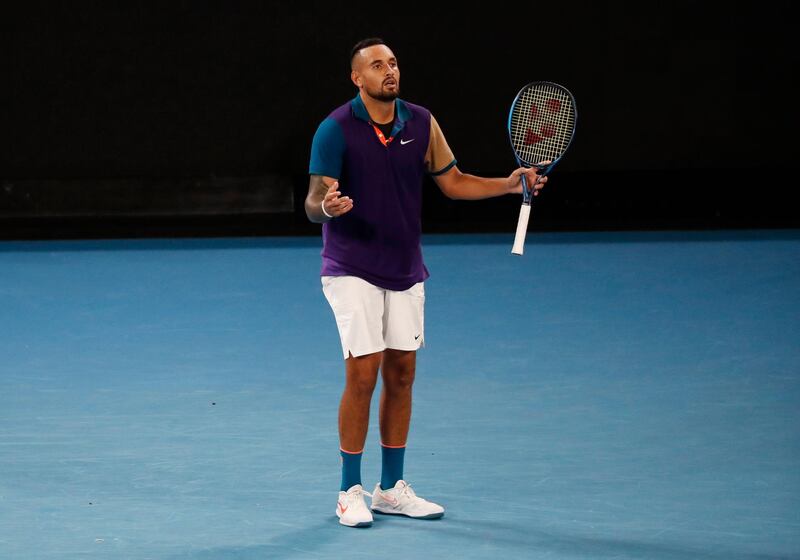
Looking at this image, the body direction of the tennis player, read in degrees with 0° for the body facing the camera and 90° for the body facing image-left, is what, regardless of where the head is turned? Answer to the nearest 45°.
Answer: approximately 315°

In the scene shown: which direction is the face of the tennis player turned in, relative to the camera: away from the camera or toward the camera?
toward the camera
